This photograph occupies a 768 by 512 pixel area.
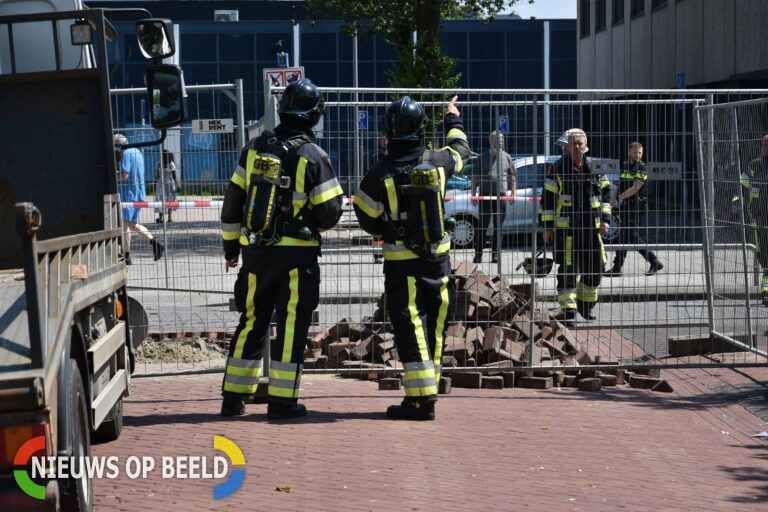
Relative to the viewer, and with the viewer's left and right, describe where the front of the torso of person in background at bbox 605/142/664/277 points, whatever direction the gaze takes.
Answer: facing to the left of the viewer

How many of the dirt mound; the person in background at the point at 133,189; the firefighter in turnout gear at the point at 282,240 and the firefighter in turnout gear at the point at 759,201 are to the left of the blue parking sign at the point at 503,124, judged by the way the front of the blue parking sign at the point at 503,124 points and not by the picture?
1

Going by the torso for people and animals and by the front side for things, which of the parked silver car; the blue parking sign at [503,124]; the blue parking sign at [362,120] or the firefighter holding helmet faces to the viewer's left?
the parked silver car

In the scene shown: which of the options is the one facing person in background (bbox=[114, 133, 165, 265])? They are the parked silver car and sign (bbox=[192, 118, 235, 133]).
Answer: the parked silver car

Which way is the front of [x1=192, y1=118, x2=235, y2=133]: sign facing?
toward the camera

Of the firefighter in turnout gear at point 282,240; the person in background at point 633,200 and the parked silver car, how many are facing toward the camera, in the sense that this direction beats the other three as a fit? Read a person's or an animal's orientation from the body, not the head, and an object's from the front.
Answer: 0

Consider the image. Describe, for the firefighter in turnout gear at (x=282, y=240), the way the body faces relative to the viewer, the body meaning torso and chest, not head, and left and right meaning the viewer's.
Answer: facing away from the viewer and to the right of the viewer

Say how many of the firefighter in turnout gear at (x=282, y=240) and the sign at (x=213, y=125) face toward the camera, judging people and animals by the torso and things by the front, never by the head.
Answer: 1

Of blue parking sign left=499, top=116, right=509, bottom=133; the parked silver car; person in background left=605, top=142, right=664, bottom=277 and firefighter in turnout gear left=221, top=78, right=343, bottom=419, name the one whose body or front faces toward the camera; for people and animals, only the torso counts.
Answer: the blue parking sign

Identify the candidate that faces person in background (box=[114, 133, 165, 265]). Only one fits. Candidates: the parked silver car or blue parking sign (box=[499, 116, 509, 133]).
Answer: the parked silver car

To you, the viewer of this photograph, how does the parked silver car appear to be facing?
facing to the left of the viewer

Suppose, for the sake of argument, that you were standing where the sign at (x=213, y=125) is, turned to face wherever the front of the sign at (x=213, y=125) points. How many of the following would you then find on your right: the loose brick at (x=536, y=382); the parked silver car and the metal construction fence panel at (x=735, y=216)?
0

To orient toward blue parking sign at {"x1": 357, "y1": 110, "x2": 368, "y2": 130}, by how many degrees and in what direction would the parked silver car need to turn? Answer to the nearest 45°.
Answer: approximately 45° to its left

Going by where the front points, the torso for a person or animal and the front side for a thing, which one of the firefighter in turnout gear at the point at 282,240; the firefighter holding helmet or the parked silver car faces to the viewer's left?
the parked silver car

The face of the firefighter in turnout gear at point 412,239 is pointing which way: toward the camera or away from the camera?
away from the camera

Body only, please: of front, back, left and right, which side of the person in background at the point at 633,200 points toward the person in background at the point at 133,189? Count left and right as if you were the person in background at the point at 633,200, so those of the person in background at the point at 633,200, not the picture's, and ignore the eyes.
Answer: front

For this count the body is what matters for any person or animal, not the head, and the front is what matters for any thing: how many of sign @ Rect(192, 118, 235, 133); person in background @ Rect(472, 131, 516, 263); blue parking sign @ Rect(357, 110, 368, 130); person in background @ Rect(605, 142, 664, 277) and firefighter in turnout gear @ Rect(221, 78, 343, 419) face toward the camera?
3

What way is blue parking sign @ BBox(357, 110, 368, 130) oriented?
toward the camera

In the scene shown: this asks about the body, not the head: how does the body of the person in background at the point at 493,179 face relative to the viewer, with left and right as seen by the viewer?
facing the viewer

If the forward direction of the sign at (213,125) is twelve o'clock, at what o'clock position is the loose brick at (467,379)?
The loose brick is roughly at 10 o'clock from the sign.
